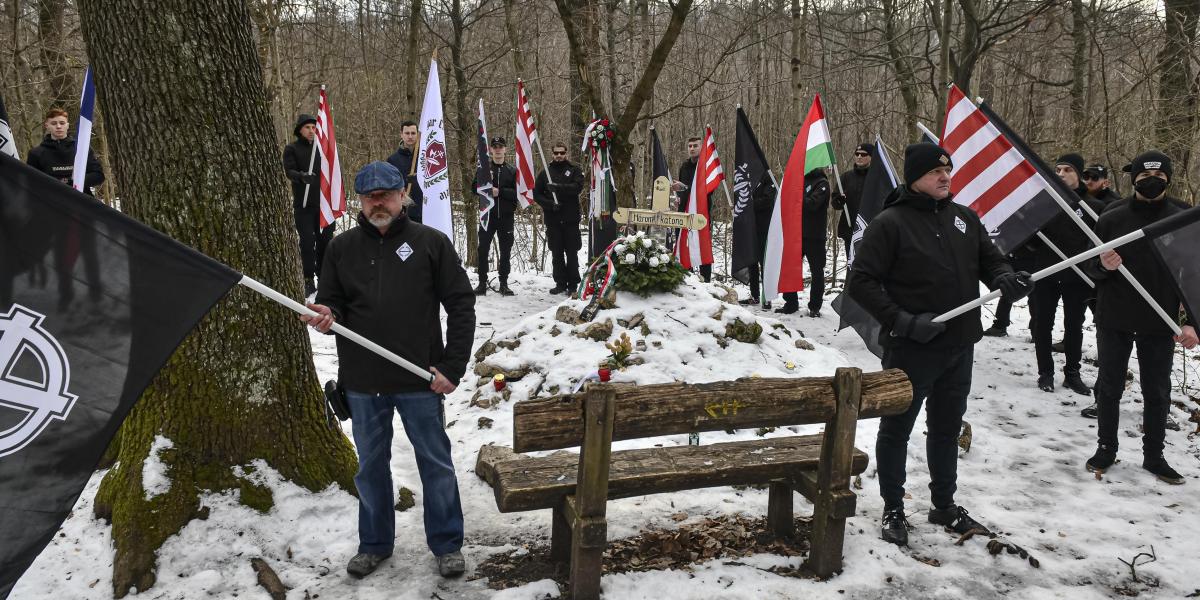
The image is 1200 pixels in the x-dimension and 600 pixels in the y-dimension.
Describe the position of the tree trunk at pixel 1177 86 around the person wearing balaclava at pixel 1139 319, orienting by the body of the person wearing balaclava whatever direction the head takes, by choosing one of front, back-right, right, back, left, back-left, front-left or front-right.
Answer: back

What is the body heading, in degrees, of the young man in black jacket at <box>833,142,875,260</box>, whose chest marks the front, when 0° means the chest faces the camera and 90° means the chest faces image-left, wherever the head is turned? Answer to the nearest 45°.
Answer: approximately 45°

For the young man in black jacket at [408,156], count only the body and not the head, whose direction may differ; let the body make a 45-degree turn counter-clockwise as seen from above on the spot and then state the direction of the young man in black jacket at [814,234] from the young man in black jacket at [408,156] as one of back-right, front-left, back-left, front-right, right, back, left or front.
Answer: front-left

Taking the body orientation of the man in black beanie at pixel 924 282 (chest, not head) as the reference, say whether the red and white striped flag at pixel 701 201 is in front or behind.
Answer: behind

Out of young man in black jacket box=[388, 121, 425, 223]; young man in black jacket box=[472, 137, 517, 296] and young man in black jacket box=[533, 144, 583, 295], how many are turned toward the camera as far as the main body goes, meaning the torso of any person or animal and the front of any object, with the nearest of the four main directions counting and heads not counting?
3

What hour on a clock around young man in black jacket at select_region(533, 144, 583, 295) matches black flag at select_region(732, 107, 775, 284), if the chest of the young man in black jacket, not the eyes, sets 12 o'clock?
The black flag is roughly at 10 o'clock from the young man in black jacket.

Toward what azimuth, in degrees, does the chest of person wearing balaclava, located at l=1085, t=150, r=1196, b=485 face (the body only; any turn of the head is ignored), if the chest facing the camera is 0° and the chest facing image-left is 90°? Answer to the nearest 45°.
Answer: approximately 0°
